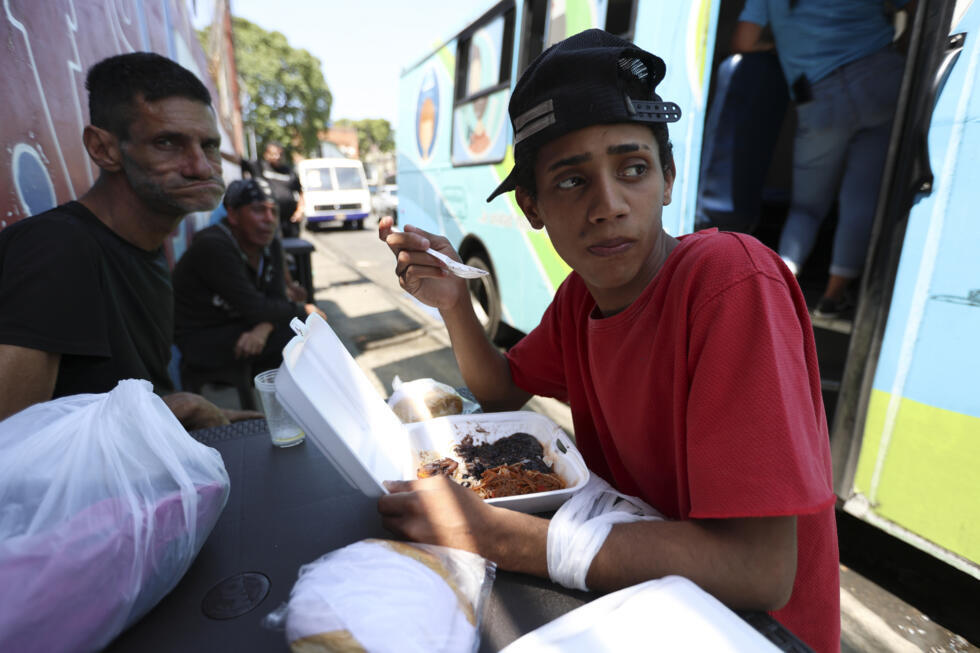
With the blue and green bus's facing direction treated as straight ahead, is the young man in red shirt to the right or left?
on its right

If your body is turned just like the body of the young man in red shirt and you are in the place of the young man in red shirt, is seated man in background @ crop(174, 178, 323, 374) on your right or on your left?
on your right

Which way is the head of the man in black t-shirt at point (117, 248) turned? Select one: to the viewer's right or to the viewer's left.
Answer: to the viewer's right

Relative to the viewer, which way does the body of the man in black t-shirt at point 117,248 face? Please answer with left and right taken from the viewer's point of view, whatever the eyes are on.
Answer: facing the viewer and to the right of the viewer

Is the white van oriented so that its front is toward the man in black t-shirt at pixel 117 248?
yes

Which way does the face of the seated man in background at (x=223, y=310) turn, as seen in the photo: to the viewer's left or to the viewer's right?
to the viewer's right

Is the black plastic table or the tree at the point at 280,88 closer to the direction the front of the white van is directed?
the black plastic table

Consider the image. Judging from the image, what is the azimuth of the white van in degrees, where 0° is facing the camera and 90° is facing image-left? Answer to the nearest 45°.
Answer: approximately 0°

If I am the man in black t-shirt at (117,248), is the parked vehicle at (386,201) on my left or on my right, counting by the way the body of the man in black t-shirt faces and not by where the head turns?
on my left
